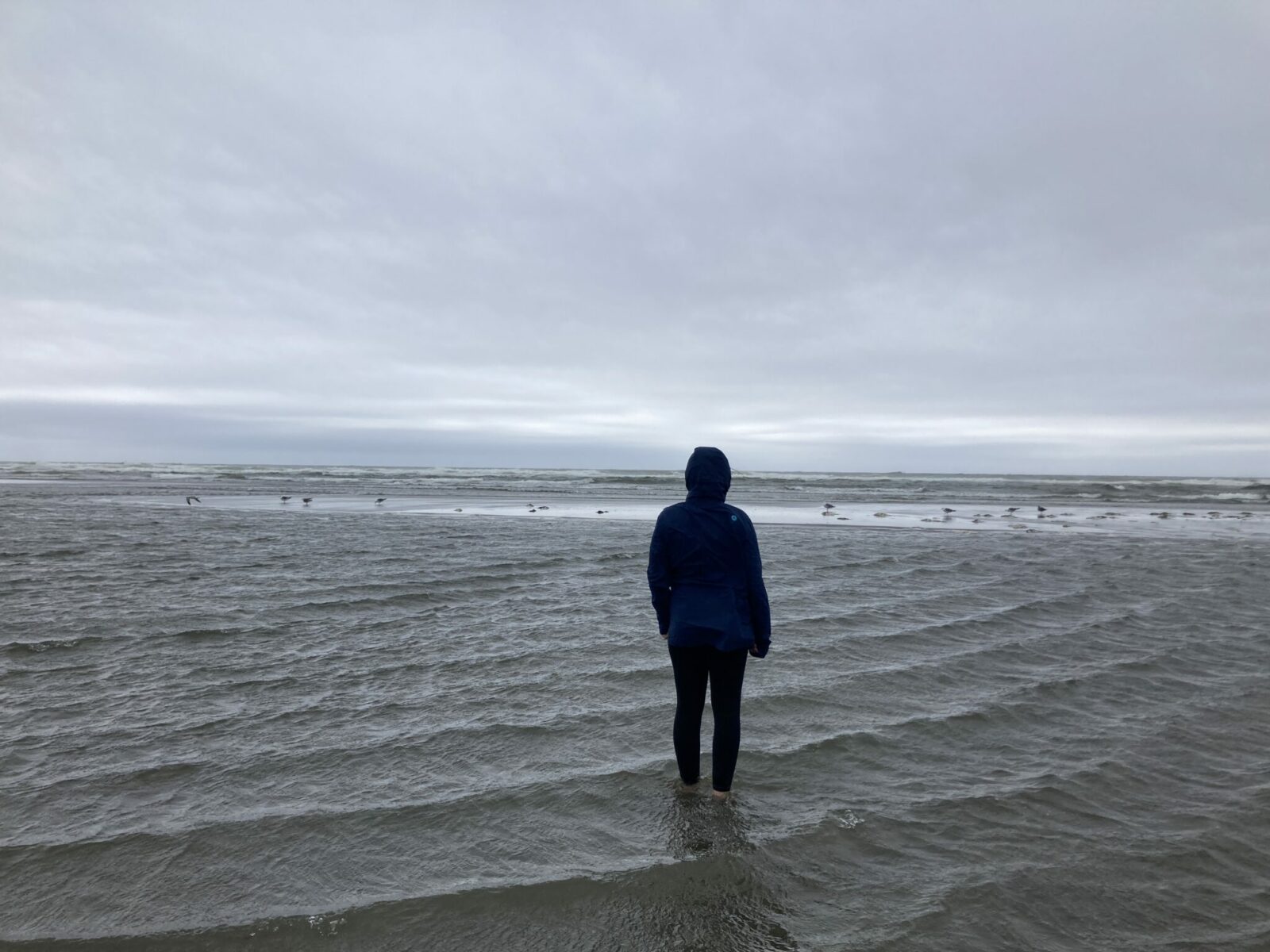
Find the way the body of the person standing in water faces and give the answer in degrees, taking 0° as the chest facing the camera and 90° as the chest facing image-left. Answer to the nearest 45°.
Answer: approximately 180°

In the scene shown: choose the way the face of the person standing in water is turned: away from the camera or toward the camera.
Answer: away from the camera
